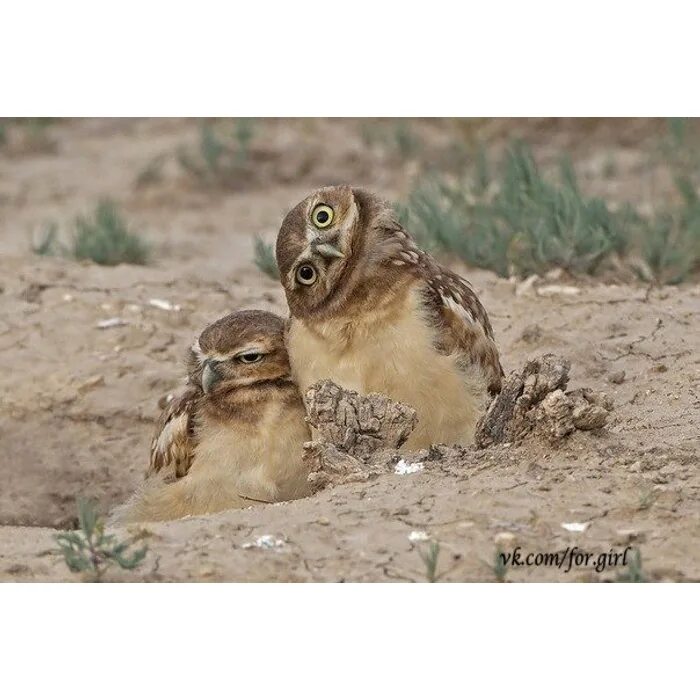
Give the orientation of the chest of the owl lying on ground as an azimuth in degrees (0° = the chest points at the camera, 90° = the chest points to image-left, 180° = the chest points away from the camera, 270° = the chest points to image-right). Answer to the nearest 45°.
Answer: approximately 315°

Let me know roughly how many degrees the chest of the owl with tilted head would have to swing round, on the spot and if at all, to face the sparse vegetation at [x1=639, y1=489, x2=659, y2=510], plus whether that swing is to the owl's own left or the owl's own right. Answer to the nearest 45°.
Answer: approximately 90° to the owl's own left

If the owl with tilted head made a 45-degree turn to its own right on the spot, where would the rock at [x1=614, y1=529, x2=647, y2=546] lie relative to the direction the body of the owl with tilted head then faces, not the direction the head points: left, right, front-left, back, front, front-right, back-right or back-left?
back-left

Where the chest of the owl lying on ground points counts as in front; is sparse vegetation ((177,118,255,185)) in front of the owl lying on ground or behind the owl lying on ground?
behind

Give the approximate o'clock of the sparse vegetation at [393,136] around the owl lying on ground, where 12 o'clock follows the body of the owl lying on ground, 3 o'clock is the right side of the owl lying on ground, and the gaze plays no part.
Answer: The sparse vegetation is roughly at 8 o'clock from the owl lying on ground.

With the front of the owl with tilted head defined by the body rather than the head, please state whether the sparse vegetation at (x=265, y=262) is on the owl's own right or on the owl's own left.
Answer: on the owl's own right

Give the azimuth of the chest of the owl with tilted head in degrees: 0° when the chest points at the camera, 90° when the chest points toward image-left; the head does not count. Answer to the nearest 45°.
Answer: approximately 45°
